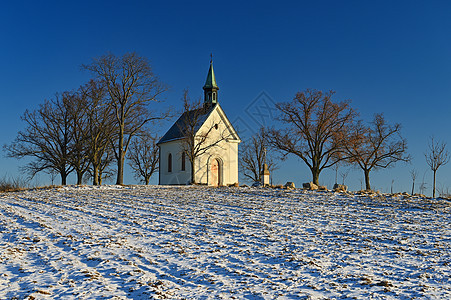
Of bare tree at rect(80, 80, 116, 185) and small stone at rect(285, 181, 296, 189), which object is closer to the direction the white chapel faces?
the small stone

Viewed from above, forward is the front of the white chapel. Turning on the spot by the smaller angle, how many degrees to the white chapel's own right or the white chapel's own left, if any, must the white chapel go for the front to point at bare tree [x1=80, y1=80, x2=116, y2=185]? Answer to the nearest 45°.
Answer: approximately 135° to the white chapel's own right

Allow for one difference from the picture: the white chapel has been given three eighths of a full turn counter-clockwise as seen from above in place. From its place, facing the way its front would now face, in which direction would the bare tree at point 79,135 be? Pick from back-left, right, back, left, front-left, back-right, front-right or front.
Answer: left

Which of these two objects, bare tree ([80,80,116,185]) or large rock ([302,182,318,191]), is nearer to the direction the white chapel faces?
the large rock

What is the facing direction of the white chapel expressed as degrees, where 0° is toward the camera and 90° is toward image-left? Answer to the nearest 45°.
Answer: approximately 315°
